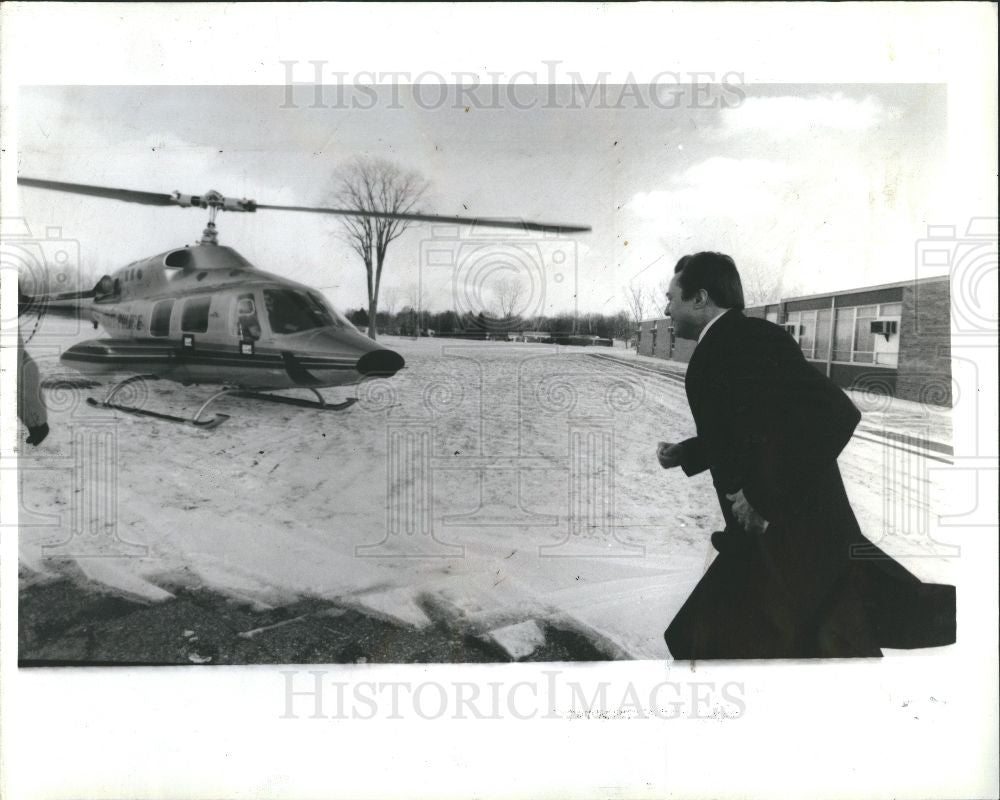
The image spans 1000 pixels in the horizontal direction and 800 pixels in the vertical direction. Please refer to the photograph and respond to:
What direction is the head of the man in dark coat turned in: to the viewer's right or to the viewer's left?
to the viewer's left

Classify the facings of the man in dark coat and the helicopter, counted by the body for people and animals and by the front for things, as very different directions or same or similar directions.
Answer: very different directions

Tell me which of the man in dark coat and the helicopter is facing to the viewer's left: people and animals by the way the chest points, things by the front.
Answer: the man in dark coat

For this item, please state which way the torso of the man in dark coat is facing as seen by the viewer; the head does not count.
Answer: to the viewer's left

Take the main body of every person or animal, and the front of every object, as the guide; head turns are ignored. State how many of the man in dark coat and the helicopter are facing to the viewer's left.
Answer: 1
